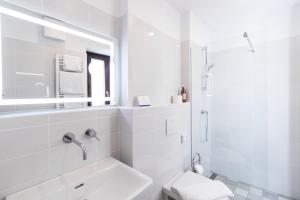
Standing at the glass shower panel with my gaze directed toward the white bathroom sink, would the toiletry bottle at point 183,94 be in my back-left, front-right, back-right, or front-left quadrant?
front-right

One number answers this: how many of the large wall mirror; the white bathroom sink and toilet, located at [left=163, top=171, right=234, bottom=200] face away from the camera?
0

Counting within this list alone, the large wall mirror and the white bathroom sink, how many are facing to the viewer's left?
0

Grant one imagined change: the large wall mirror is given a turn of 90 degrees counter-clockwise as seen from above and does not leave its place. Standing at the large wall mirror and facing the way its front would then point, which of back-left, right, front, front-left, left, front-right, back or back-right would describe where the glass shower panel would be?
front-right

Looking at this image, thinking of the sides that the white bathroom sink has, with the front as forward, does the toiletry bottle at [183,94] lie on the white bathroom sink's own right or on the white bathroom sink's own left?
on the white bathroom sink's own left

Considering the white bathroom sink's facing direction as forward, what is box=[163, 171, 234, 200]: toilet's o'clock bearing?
The toilet is roughly at 10 o'clock from the white bathroom sink.

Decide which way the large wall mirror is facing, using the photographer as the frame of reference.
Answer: facing the viewer and to the right of the viewer

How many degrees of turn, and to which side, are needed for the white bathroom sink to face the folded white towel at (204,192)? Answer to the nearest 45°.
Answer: approximately 45° to its left

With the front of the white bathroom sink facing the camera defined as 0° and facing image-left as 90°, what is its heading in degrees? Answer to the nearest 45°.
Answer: approximately 315°

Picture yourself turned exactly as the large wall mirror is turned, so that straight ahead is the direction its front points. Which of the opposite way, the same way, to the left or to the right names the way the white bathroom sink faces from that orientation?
the same way

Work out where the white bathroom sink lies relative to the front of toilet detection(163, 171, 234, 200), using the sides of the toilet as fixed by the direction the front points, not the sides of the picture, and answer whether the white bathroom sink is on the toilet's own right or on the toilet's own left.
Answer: on the toilet's own right

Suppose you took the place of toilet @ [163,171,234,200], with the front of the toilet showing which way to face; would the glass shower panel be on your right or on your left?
on your left
